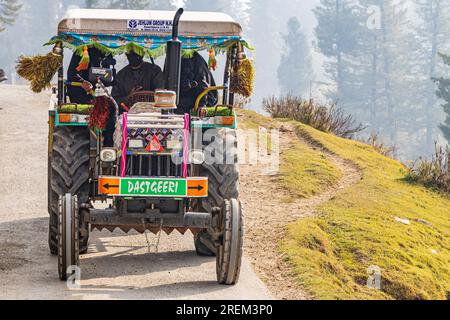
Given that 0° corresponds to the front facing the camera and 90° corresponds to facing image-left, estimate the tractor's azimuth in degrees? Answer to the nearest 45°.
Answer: approximately 0°
